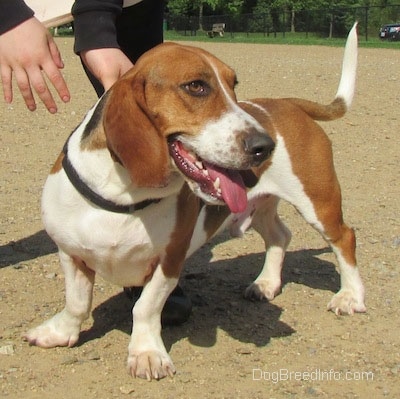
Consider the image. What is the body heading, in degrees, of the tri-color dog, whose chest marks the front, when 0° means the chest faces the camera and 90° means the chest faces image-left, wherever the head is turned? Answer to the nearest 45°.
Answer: approximately 45°

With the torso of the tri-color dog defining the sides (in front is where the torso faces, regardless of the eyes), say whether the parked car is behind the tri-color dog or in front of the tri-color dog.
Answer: behind
